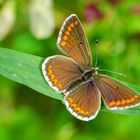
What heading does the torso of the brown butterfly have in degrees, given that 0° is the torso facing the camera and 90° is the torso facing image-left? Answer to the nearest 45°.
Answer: approximately 225°
